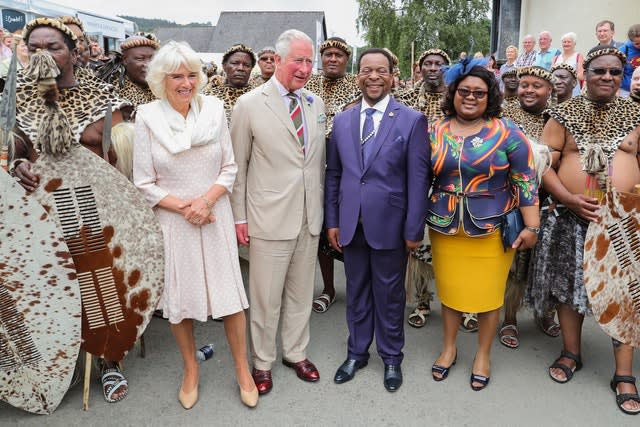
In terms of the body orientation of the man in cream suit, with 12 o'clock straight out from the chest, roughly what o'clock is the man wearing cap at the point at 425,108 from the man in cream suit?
The man wearing cap is roughly at 9 o'clock from the man in cream suit.

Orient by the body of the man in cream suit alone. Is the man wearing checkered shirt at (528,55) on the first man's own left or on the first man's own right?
on the first man's own left

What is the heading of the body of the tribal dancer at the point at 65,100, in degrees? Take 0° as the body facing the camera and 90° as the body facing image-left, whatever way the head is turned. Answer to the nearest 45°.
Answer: approximately 0°

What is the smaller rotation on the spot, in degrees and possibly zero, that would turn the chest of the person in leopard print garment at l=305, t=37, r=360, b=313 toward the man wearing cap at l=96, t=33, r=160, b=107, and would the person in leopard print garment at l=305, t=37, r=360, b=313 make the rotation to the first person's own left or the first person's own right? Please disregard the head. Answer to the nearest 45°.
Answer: approximately 90° to the first person's own right

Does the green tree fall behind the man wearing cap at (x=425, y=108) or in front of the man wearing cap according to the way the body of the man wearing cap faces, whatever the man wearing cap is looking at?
behind

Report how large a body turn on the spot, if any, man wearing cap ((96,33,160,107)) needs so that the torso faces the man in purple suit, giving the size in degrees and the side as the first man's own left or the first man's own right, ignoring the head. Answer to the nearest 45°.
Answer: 0° — they already face them

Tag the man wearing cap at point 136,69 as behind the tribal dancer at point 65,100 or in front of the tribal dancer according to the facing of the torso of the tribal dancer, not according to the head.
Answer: behind
